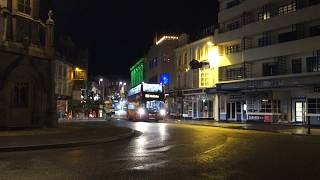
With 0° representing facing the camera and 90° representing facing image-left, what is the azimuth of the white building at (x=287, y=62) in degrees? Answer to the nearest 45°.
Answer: approximately 45°

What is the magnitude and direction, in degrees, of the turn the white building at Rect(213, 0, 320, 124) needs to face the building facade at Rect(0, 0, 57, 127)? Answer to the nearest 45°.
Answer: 0° — it already faces it
